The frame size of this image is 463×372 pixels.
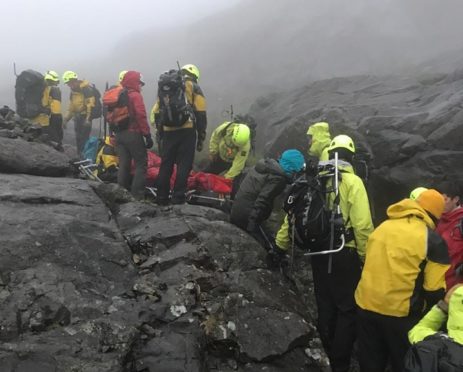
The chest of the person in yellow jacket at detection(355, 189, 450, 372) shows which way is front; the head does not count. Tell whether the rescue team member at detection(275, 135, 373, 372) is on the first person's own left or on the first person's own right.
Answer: on the first person's own left

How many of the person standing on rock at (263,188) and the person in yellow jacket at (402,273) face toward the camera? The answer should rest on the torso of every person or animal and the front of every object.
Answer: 0

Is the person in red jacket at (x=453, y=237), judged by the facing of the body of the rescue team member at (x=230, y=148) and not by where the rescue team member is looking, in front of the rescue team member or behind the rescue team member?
in front

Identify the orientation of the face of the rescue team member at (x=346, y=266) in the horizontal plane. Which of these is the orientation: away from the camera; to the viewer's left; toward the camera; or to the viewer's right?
away from the camera

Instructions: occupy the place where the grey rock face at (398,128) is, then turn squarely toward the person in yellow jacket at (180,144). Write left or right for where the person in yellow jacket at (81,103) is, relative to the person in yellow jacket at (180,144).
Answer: right

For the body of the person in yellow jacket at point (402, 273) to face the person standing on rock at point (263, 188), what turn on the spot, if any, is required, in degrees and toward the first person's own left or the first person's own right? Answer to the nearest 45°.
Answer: approximately 90° to the first person's own left
